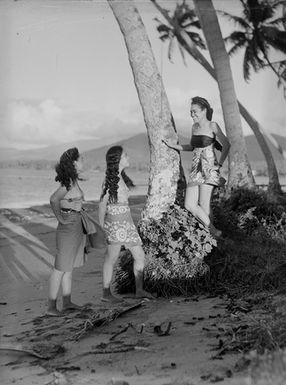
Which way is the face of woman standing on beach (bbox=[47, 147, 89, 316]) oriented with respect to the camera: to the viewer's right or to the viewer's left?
to the viewer's right

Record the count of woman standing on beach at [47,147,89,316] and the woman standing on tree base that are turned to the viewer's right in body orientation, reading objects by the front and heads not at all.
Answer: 1

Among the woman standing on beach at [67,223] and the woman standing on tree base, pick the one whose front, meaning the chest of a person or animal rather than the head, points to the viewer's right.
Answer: the woman standing on beach

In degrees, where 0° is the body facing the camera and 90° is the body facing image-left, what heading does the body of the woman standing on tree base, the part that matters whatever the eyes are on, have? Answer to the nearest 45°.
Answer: approximately 45°

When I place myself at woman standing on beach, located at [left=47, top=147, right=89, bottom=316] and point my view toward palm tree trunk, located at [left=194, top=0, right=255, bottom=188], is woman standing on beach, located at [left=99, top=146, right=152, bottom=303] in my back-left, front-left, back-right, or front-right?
front-right

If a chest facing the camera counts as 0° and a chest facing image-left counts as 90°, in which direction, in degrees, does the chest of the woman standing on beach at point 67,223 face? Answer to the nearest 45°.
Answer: approximately 270°
